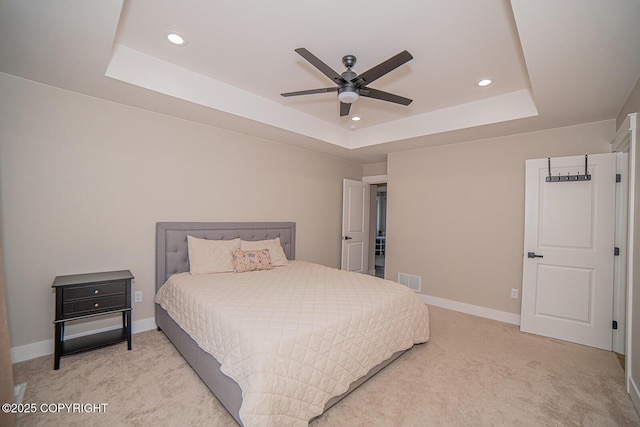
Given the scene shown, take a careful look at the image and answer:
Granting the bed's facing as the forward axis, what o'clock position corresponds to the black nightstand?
The black nightstand is roughly at 5 o'clock from the bed.

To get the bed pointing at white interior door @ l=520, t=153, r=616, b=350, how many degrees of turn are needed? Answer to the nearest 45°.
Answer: approximately 45° to its left

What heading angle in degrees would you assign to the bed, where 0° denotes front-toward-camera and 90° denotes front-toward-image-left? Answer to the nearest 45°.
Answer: approximately 315°

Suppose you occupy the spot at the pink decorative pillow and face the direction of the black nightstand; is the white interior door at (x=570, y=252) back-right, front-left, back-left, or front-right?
back-left
